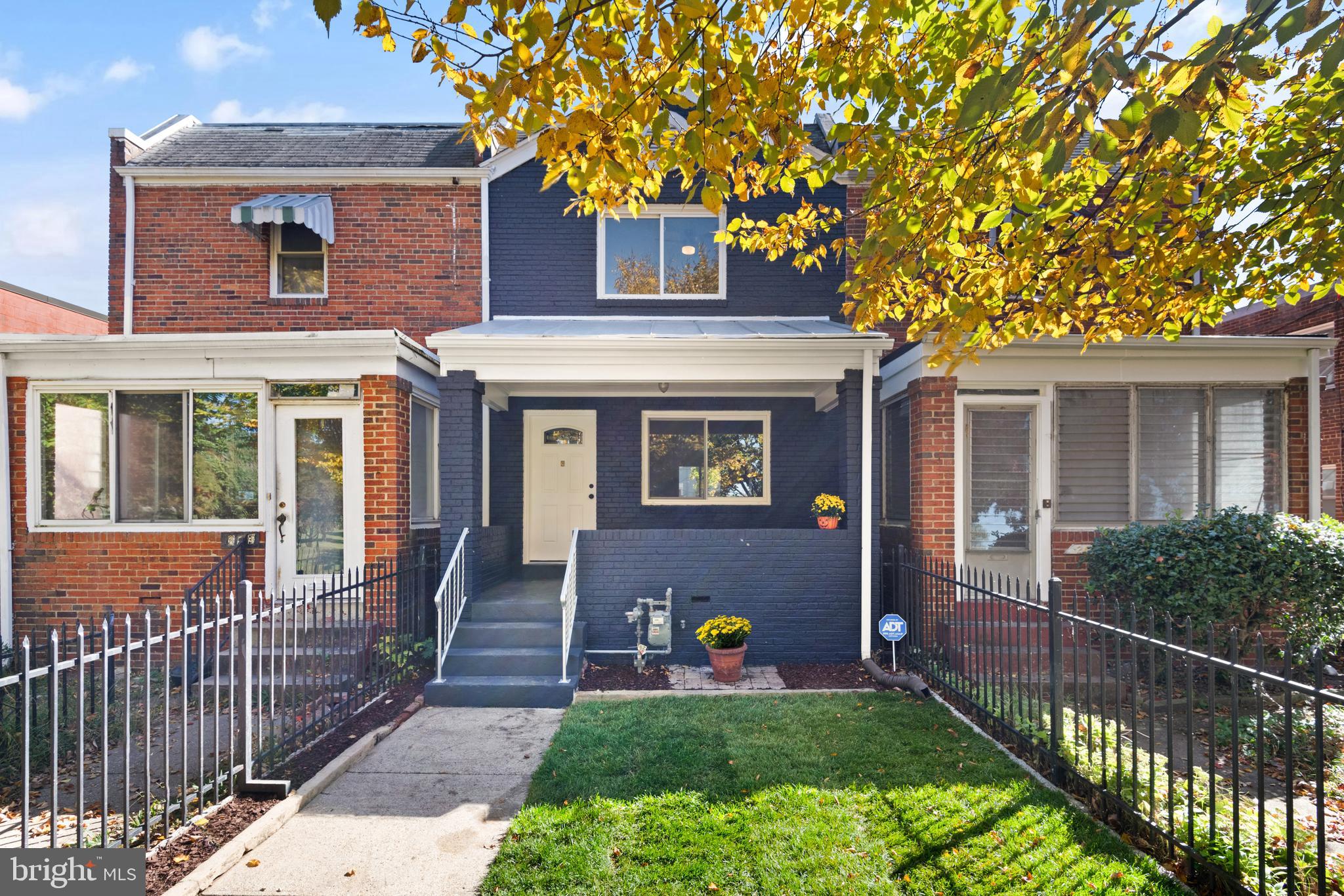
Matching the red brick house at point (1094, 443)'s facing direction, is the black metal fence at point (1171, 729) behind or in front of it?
in front

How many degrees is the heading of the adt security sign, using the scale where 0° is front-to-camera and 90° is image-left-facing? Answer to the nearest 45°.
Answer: approximately 0°

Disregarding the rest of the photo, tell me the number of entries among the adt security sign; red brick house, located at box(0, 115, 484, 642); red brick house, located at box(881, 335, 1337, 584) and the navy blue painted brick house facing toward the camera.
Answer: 4

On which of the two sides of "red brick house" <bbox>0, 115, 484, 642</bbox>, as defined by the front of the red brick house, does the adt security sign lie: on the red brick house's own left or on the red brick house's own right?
on the red brick house's own left

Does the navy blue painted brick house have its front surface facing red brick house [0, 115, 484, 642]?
no

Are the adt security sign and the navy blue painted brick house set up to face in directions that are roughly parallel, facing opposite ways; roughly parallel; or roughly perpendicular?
roughly parallel

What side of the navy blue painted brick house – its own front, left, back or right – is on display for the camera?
front

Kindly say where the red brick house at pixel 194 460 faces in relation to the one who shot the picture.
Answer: facing the viewer

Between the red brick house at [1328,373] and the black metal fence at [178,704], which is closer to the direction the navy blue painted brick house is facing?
the black metal fence
